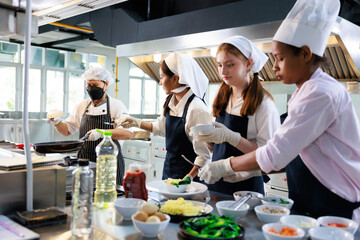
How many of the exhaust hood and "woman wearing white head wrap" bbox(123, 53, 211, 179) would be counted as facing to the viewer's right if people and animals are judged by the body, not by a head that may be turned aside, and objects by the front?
0

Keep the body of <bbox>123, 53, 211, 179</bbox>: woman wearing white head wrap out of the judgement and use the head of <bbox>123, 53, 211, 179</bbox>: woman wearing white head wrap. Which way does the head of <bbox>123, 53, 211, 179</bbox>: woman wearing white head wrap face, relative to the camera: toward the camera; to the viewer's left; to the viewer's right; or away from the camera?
to the viewer's left

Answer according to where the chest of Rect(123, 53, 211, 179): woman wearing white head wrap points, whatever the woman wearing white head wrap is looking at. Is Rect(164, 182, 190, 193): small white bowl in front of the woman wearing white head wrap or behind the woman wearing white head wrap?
in front

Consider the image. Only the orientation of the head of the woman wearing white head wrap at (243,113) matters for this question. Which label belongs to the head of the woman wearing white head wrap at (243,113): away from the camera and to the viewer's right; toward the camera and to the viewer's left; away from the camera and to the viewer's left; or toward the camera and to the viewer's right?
toward the camera and to the viewer's left

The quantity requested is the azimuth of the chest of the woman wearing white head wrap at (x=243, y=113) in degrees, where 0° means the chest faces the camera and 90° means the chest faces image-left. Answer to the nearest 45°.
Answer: approximately 45°

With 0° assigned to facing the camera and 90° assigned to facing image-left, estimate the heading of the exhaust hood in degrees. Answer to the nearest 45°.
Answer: approximately 45°

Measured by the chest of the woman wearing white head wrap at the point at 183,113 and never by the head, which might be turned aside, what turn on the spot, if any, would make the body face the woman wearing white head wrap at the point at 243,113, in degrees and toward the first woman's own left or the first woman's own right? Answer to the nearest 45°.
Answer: approximately 90° to the first woman's own left

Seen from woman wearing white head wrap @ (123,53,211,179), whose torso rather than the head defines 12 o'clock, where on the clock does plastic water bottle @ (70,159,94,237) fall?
The plastic water bottle is roughly at 11 o'clock from the woman wearing white head wrap.

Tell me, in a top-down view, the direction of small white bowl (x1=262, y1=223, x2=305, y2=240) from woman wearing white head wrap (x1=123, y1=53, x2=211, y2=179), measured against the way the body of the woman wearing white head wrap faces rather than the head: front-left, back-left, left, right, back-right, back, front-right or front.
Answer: front-left

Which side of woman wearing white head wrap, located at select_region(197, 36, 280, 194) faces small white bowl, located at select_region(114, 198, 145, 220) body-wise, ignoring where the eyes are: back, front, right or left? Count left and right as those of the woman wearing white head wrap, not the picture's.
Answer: front
